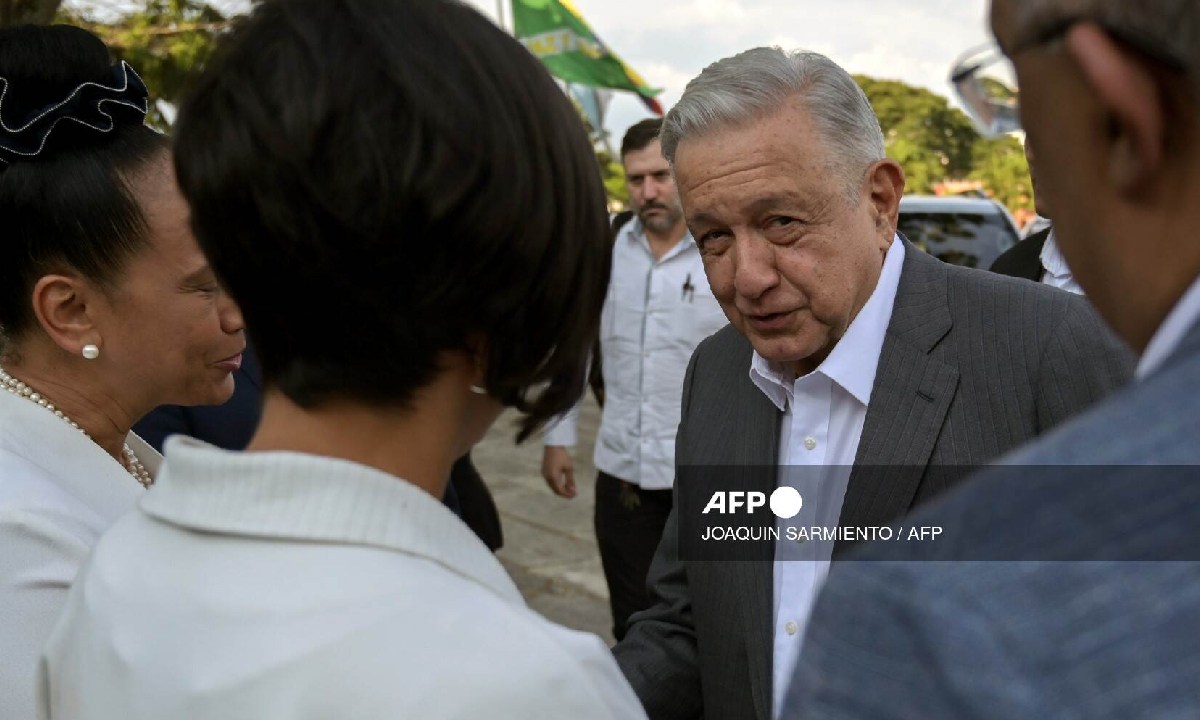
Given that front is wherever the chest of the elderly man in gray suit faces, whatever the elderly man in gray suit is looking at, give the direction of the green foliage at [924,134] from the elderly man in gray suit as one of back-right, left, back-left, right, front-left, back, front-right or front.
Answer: back-right

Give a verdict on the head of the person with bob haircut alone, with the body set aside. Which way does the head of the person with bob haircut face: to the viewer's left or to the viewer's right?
to the viewer's right

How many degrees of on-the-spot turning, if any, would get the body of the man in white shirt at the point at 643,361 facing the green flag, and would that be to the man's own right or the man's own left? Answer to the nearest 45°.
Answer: approximately 180°

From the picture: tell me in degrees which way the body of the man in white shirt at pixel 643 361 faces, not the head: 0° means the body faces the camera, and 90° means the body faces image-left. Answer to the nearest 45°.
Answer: approximately 0°

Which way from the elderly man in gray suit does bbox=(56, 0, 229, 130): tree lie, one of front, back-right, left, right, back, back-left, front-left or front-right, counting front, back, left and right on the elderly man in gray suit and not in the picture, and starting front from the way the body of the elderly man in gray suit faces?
right

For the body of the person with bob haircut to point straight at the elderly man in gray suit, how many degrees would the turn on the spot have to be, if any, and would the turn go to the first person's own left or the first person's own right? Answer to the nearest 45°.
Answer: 0° — they already face them

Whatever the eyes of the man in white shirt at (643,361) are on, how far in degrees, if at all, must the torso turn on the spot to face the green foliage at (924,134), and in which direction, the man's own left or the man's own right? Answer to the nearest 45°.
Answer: approximately 180°

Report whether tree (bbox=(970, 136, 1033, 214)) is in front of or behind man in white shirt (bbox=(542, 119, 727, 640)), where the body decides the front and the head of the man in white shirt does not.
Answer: behind

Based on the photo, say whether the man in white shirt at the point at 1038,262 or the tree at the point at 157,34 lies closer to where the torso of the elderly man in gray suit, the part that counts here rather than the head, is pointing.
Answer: the tree

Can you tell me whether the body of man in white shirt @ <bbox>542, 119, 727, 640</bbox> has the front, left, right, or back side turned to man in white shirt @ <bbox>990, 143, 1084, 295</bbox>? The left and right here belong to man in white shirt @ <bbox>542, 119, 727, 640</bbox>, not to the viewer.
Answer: left

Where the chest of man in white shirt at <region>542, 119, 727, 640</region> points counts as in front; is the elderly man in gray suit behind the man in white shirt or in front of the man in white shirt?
in front

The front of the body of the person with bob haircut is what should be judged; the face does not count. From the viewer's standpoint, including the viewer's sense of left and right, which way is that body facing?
facing away from the viewer and to the right of the viewer
